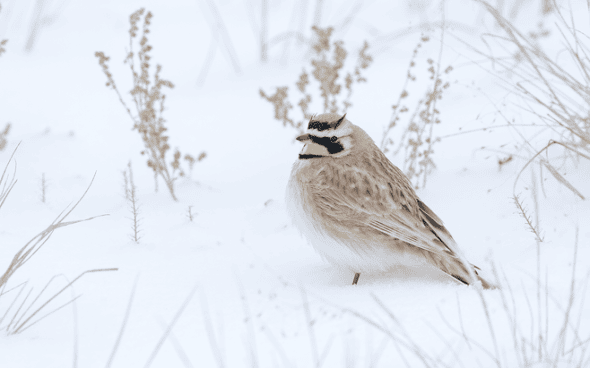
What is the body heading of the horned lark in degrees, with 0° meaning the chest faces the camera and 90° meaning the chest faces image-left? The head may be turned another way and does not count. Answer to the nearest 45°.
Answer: approximately 90°
